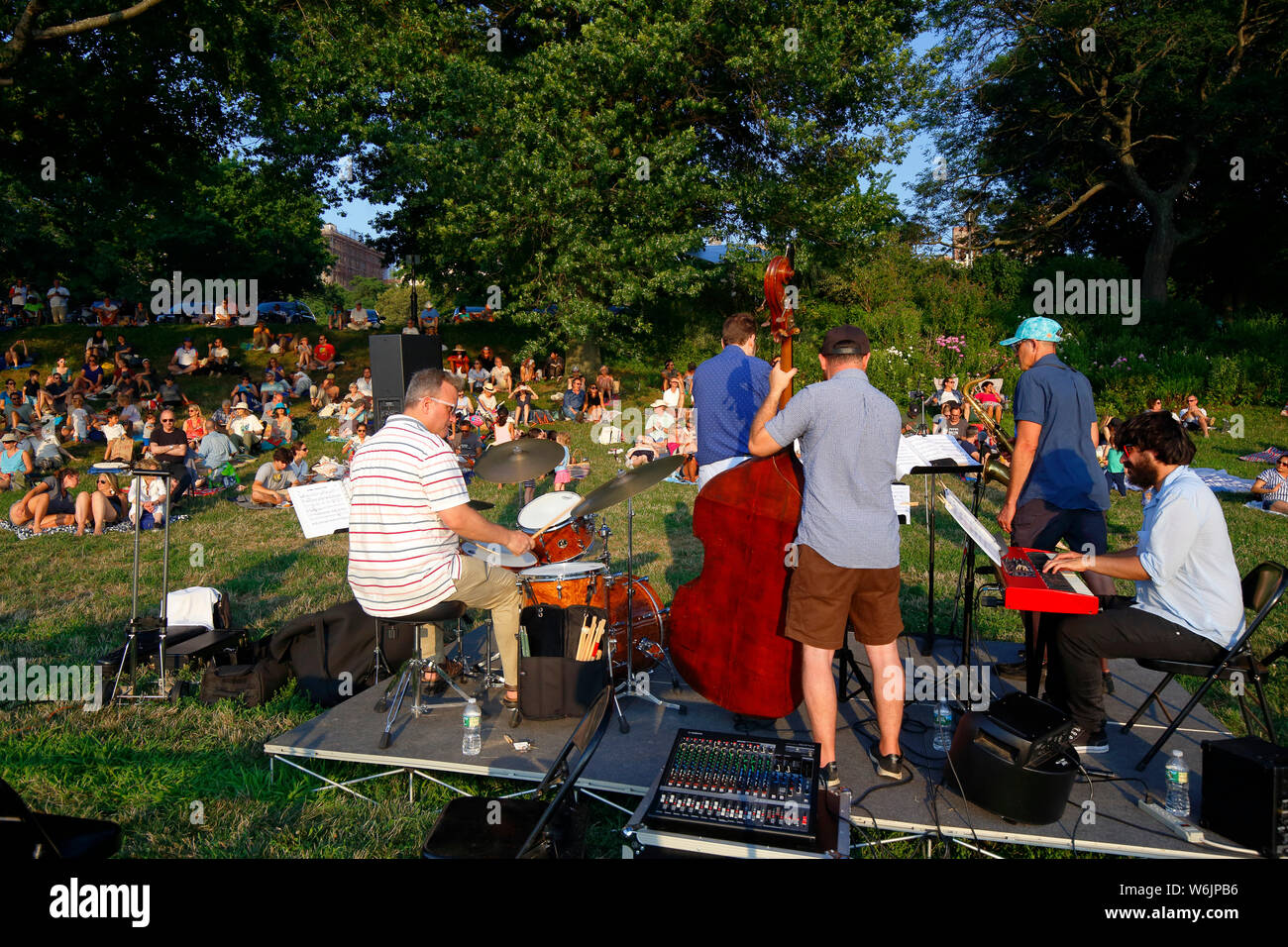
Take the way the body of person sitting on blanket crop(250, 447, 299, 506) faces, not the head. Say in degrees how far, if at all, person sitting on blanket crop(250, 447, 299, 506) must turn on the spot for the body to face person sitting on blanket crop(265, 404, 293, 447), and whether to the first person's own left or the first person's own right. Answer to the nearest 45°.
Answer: approximately 135° to the first person's own left

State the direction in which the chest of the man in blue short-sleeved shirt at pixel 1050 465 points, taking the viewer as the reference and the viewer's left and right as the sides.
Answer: facing away from the viewer and to the left of the viewer

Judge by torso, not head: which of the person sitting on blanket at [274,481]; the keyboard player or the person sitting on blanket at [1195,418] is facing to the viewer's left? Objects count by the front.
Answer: the keyboard player

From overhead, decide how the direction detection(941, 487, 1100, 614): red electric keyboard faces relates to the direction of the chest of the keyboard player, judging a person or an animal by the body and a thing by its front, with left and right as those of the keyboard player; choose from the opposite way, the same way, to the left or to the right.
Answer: the opposite way

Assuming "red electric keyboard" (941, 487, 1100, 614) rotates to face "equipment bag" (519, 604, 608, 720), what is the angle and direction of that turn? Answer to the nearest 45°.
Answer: approximately 180°

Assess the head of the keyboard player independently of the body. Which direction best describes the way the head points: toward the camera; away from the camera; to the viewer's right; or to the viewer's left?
to the viewer's left

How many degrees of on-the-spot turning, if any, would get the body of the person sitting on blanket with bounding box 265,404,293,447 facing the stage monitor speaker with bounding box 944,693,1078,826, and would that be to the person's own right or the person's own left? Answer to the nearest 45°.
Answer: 0° — they already face it

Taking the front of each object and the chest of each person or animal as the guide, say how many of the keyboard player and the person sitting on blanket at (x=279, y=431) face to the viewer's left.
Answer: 1

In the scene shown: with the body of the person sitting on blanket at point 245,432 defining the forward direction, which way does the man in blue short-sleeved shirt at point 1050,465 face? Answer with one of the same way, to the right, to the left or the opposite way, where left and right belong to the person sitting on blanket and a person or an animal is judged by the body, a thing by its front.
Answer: the opposite way

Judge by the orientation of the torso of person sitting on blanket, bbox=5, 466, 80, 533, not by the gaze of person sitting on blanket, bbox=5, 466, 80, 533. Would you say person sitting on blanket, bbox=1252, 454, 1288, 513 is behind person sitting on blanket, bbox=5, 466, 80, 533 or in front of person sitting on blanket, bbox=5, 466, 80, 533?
in front
